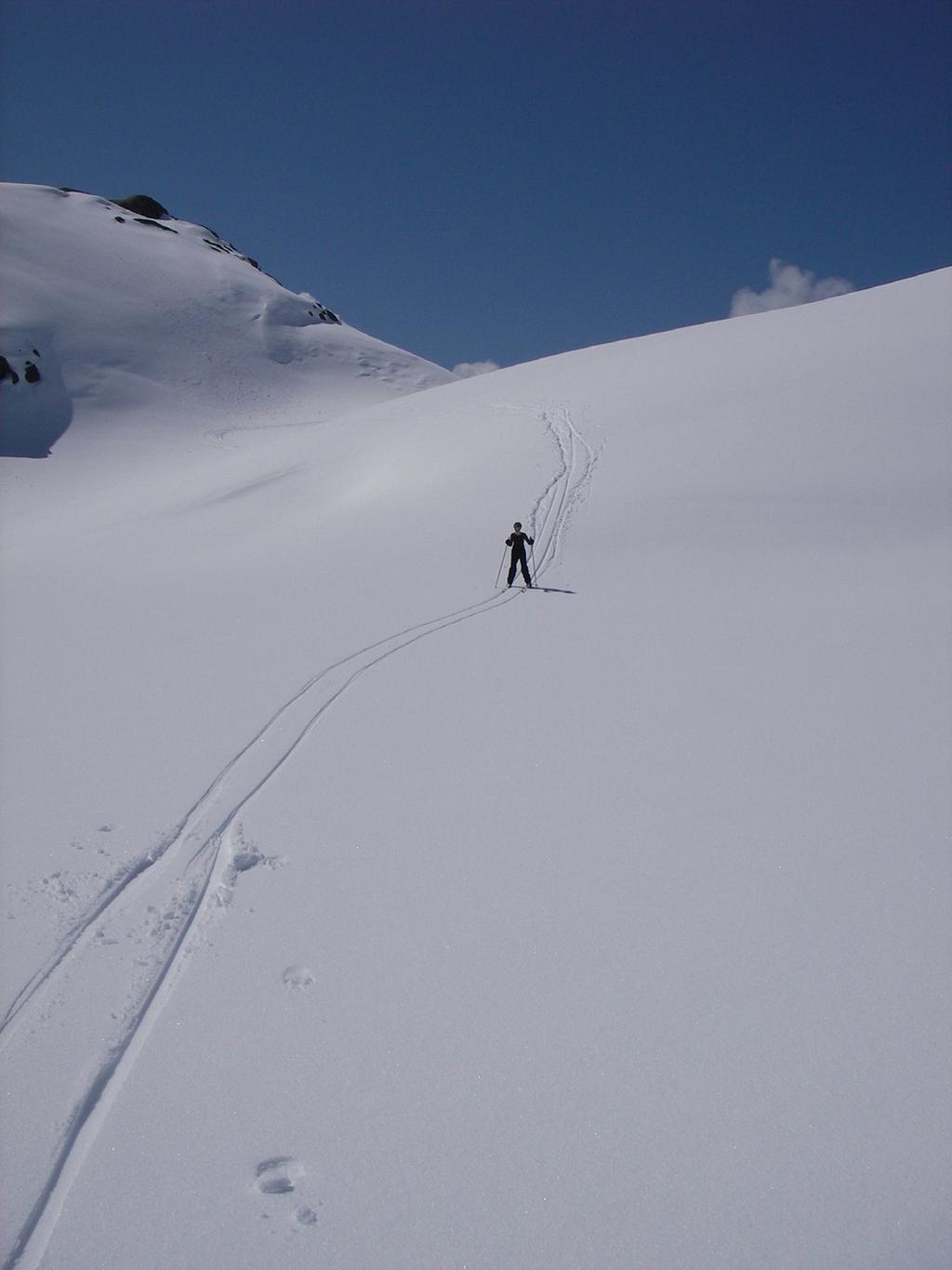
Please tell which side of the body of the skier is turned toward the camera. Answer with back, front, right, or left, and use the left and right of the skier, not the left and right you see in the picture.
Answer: front
